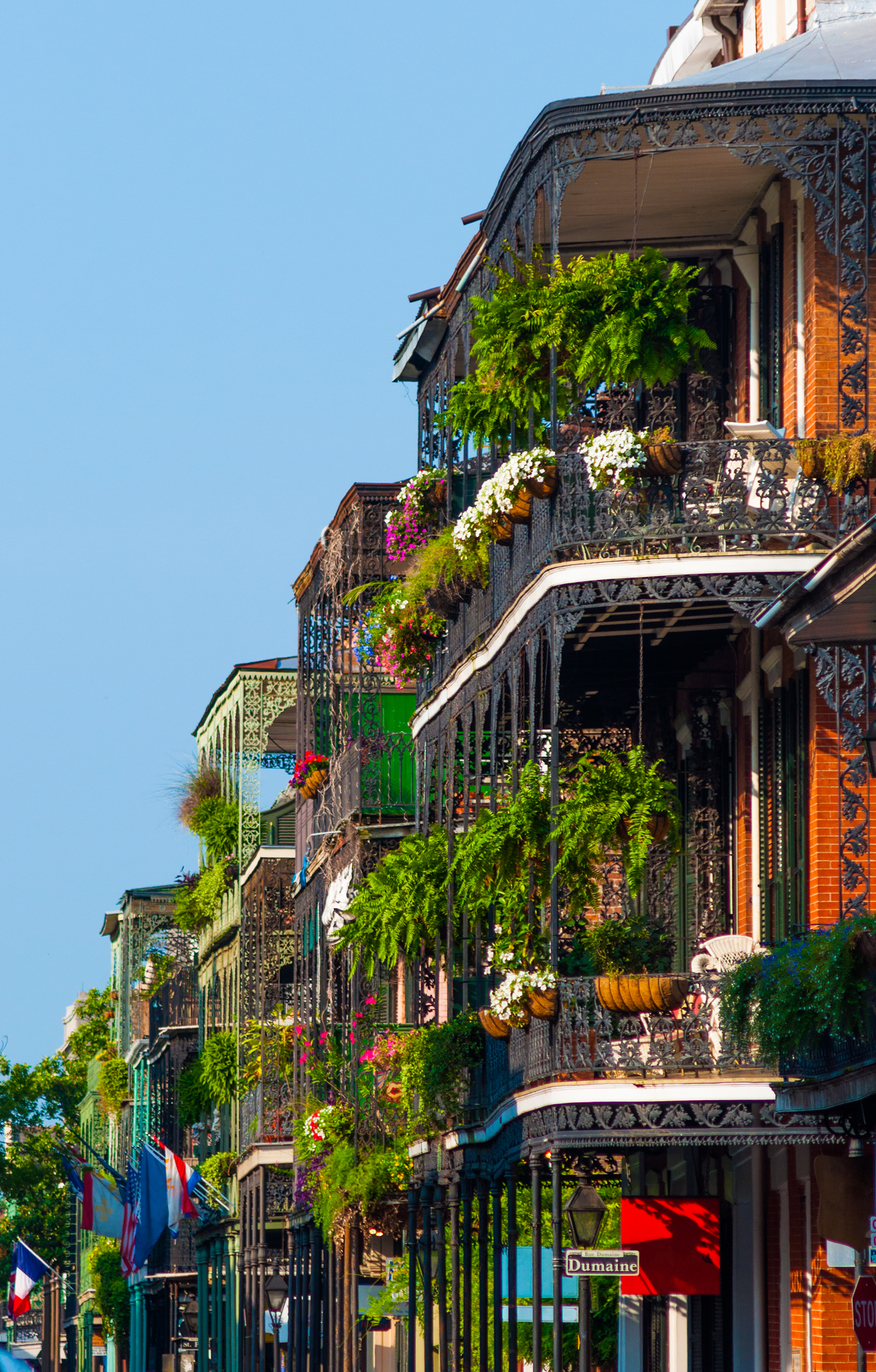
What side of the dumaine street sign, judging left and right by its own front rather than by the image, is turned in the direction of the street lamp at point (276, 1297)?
back

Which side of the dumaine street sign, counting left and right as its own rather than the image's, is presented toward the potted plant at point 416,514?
back

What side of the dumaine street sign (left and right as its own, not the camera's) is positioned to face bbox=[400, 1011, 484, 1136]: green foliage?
back

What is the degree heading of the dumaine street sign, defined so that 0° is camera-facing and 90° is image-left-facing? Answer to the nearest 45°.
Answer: approximately 0°

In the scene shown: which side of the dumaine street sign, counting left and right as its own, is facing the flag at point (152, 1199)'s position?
back

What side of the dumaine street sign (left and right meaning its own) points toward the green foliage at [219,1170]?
back
